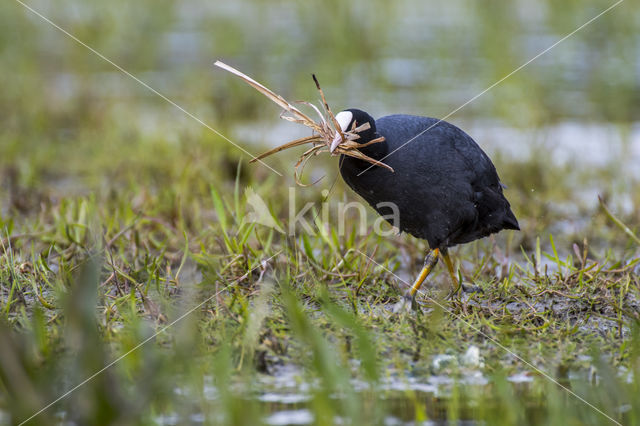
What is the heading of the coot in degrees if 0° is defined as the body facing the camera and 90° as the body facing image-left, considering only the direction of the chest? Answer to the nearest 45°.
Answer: approximately 90°
